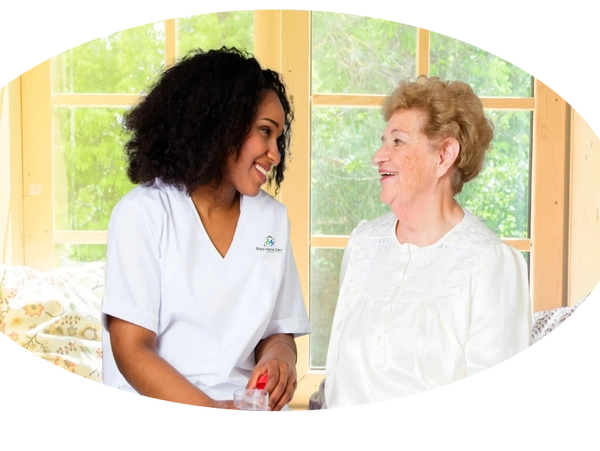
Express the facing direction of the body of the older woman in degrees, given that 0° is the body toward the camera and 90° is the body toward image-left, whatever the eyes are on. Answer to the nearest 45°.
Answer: approximately 45°
